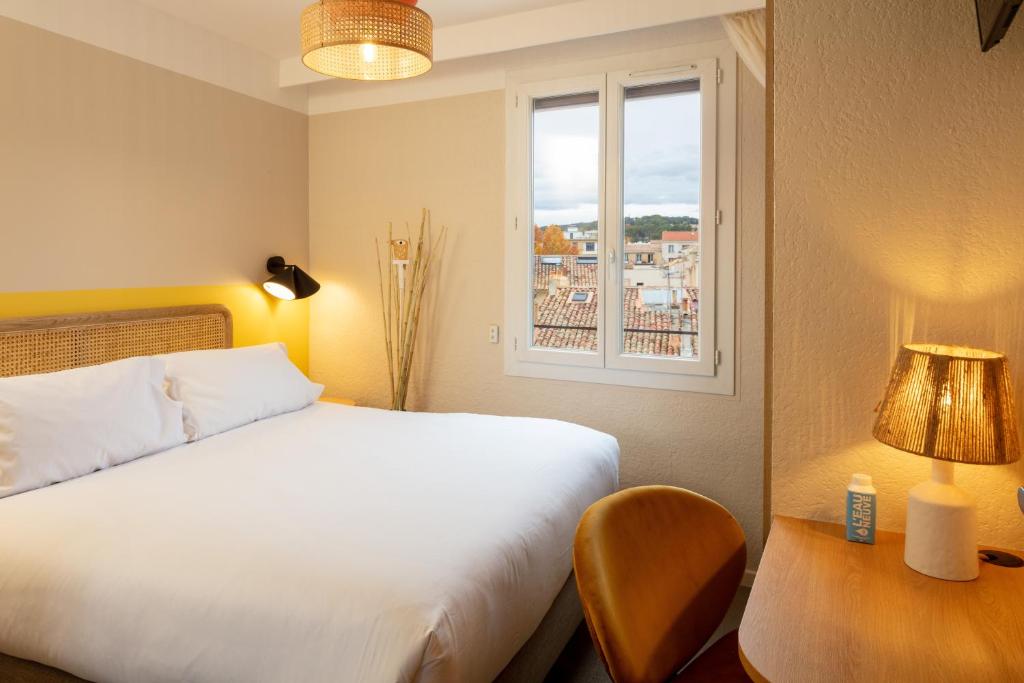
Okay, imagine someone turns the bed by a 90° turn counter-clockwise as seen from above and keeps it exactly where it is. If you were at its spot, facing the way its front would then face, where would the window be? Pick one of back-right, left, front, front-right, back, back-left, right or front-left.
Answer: front

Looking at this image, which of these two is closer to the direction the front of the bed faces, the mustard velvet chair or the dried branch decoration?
the mustard velvet chair

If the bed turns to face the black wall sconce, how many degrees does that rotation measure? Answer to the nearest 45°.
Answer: approximately 135° to its left

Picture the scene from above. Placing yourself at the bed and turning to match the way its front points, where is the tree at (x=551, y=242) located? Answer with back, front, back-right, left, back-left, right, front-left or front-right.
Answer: left

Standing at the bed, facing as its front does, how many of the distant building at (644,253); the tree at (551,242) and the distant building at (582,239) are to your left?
3

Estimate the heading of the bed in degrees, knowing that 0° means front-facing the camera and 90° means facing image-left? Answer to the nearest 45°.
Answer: approximately 315°

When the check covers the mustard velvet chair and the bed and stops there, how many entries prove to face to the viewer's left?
0

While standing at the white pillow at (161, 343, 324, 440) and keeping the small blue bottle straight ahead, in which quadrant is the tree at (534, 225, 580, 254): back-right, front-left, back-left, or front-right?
back-left
